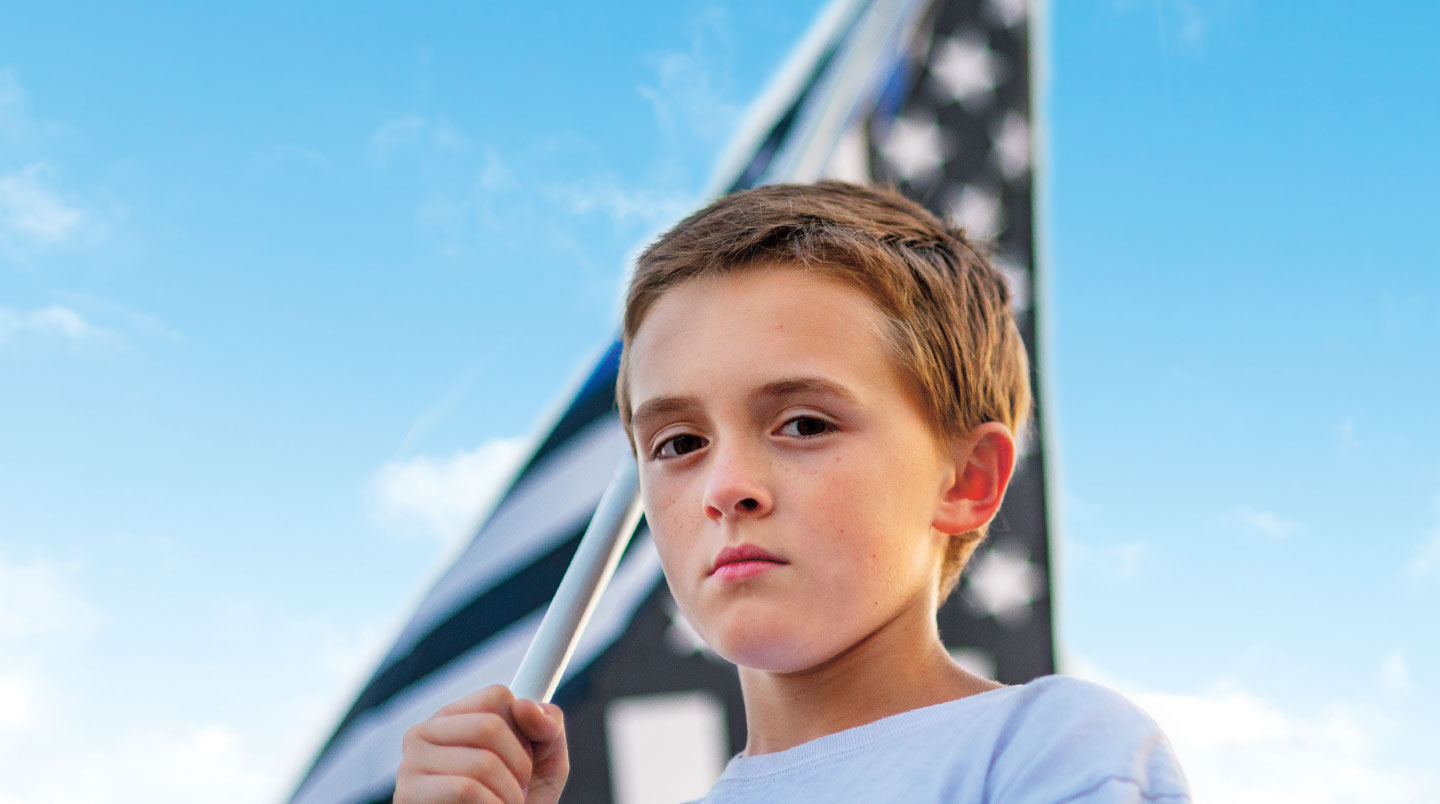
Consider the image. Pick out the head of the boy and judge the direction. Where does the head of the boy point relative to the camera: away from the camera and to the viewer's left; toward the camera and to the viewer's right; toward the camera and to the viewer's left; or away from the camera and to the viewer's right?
toward the camera and to the viewer's left

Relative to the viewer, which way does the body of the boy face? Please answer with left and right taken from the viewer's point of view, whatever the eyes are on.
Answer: facing the viewer and to the left of the viewer
